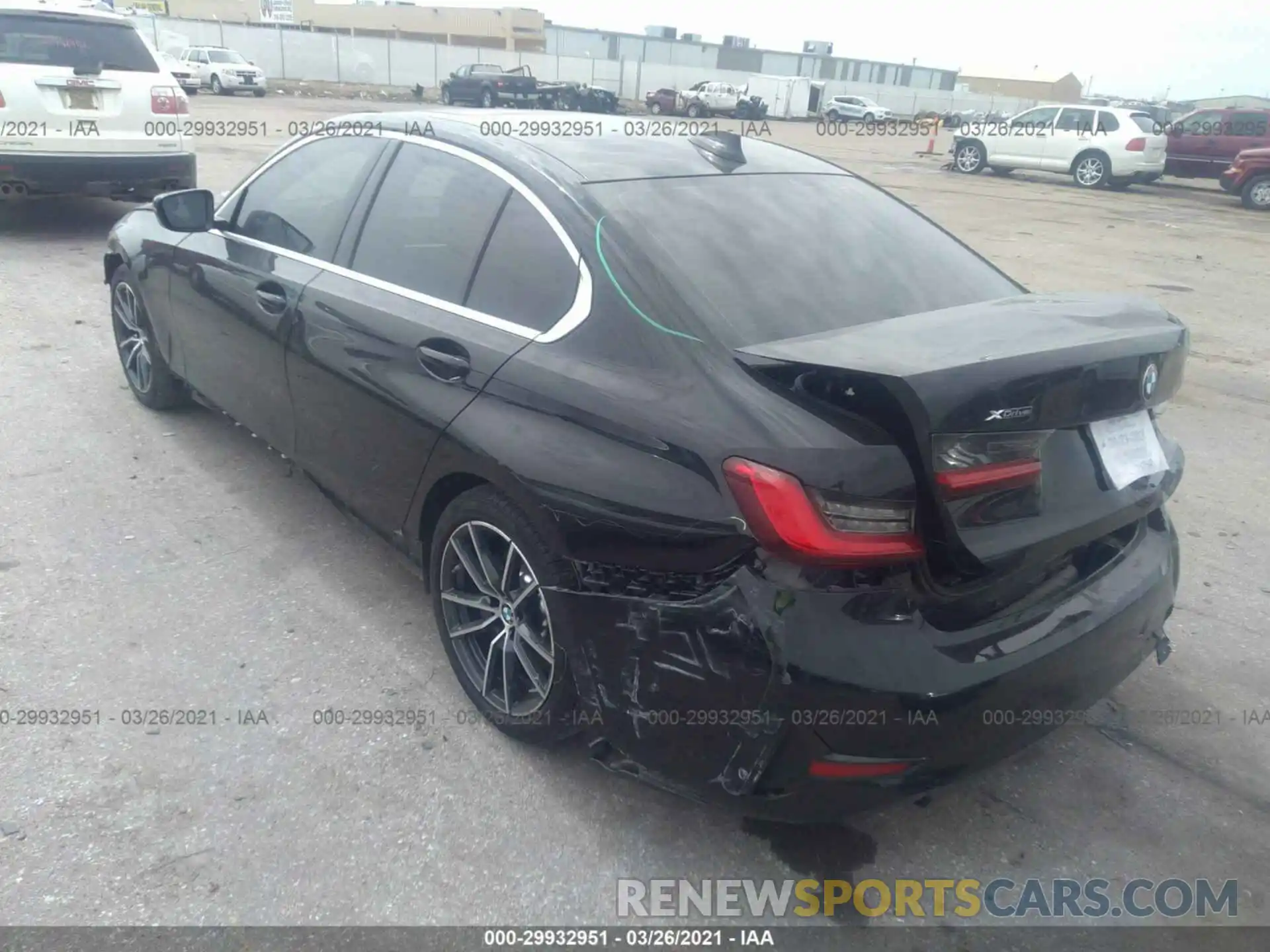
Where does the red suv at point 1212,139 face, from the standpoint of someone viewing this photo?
facing to the left of the viewer

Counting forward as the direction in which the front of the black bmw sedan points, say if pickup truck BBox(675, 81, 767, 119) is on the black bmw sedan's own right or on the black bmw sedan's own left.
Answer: on the black bmw sedan's own right

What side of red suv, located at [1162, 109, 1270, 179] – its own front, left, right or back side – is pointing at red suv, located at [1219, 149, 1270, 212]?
left

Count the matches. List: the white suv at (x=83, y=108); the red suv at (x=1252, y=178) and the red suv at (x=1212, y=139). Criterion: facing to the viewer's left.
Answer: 2

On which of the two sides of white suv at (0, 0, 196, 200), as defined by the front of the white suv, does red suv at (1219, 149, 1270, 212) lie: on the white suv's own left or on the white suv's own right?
on the white suv's own right

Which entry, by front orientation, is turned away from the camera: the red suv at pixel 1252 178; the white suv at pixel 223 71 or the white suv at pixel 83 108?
the white suv at pixel 83 108

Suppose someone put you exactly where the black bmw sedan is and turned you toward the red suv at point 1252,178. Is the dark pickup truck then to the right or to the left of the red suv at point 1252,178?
left

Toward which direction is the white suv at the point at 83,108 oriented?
away from the camera

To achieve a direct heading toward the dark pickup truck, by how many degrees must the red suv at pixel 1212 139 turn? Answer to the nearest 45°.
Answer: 0° — it already faces it

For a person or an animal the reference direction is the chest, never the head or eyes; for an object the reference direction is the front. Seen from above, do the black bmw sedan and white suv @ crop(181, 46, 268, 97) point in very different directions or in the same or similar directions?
very different directions

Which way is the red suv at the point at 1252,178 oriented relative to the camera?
to the viewer's left

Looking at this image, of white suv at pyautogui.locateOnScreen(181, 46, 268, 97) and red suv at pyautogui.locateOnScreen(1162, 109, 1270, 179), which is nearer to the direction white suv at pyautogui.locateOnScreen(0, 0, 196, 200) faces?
the white suv

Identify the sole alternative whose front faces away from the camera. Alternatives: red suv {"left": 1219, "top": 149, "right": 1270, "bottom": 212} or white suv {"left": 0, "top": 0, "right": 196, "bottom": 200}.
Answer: the white suv

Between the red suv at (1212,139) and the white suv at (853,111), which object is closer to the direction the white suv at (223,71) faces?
the red suv

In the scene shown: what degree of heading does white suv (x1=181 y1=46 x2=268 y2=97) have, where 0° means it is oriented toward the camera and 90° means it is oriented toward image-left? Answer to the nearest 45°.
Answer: approximately 315°
